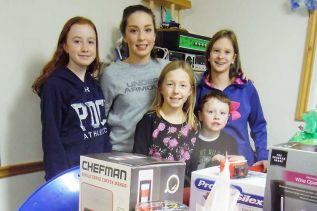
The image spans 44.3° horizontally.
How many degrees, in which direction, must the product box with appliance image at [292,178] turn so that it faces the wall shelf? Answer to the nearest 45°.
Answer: approximately 135° to its right

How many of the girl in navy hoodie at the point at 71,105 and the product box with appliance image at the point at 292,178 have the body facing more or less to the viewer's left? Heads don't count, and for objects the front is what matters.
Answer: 0

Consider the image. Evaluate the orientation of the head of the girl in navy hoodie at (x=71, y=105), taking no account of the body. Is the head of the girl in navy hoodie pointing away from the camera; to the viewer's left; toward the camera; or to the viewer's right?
toward the camera

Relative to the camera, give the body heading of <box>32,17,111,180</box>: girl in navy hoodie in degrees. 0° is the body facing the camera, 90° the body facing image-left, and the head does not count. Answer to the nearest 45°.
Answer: approximately 315°

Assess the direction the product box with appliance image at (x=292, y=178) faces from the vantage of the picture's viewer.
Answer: facing the viewer

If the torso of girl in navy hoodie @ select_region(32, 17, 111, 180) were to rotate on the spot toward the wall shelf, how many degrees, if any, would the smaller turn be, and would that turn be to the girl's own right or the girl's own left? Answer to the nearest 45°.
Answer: approximately 90° to the girl's own left

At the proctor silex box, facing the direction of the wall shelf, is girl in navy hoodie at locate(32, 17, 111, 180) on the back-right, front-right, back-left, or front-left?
front-left
